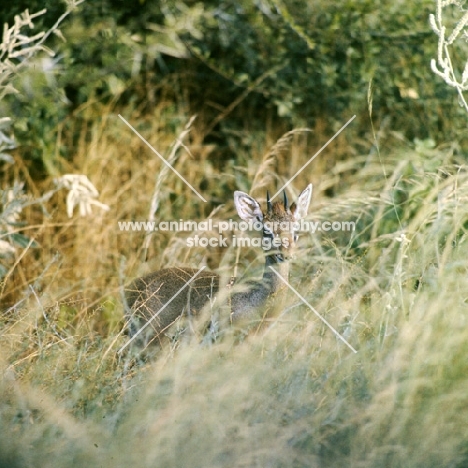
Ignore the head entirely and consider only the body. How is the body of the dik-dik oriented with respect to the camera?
to the viewer's right
